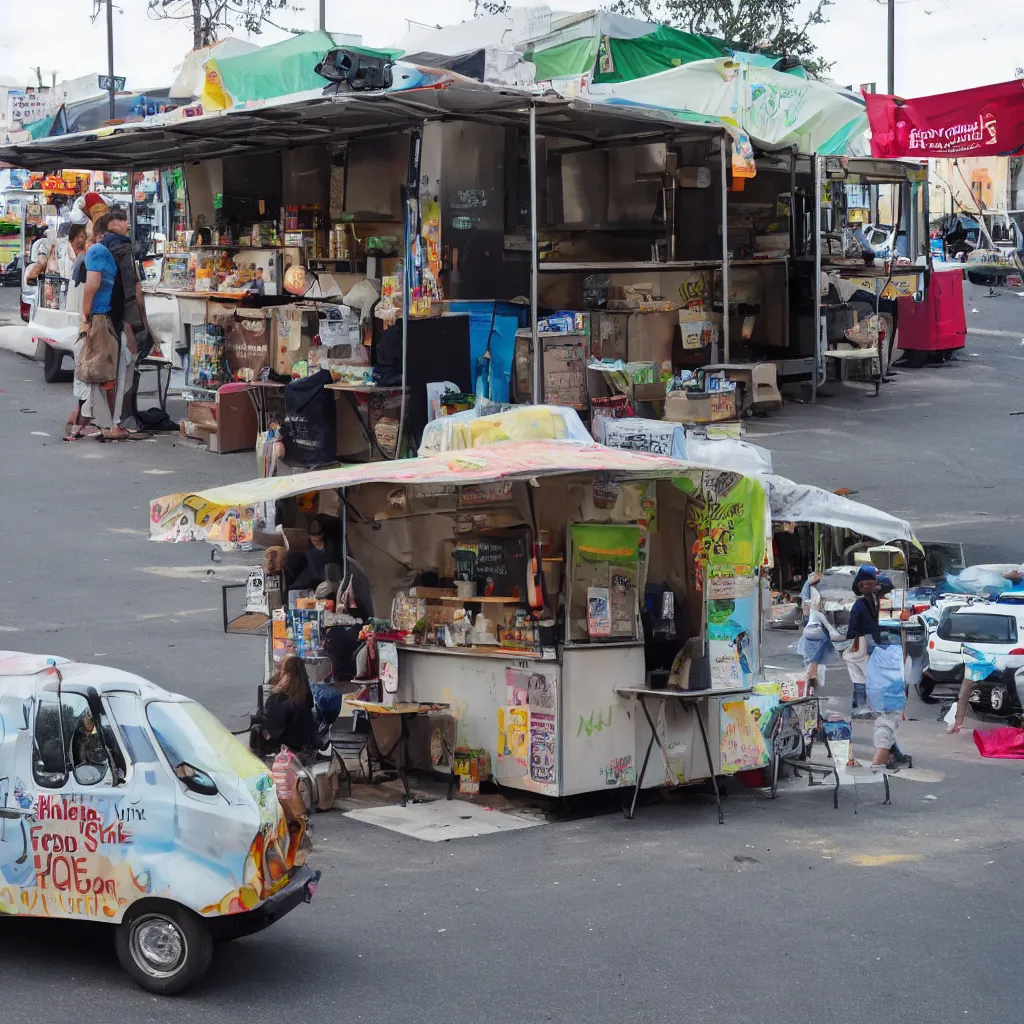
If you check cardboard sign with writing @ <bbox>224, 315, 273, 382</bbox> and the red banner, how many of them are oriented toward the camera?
2

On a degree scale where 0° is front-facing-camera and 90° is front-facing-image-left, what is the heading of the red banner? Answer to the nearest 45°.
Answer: approximately 0°
